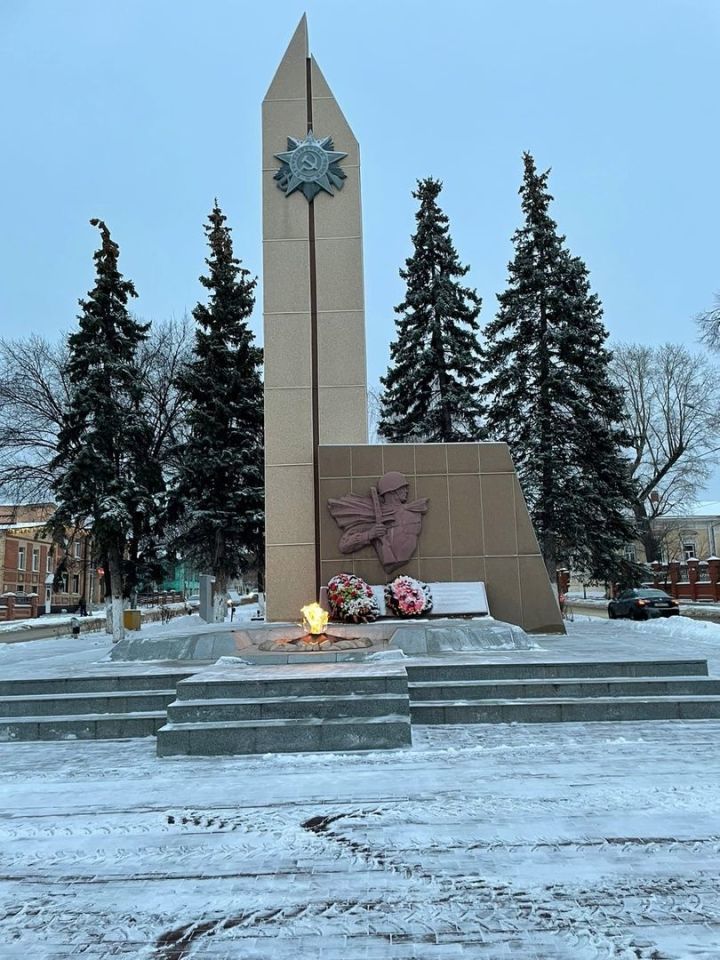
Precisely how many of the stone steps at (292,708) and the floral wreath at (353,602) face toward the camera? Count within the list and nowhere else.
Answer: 2

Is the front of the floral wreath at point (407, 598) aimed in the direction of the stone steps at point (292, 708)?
yes

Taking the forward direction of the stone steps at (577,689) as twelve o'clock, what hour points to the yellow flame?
The yellow flame is roughly at 4 o'clock from the stone steps.

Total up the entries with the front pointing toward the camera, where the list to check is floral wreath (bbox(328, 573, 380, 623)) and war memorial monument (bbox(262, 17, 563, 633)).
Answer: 2

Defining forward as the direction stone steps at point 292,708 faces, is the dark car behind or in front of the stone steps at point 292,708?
behind

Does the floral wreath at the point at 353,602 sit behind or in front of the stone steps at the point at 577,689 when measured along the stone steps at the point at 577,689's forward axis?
behind

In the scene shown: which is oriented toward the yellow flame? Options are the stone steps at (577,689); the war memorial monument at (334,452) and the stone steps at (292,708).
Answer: the war memorial monument

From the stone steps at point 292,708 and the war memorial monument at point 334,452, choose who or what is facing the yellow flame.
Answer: the war memorial monument
